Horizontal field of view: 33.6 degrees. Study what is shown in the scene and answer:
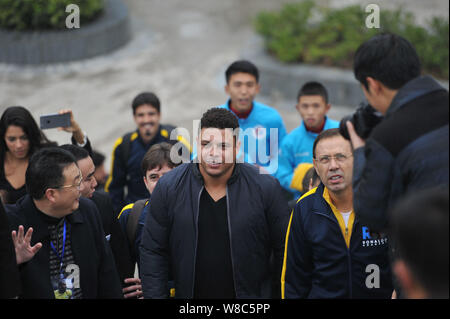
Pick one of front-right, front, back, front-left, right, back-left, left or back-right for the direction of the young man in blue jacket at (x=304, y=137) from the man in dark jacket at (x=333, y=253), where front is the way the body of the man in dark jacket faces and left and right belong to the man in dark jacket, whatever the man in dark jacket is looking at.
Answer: back

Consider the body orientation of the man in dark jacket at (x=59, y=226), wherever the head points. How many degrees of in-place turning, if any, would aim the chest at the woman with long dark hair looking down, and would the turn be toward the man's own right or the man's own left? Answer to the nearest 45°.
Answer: approximately 180°

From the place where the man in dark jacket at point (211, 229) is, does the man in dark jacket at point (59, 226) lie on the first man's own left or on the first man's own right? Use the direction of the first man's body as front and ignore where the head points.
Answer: on the first man's own right

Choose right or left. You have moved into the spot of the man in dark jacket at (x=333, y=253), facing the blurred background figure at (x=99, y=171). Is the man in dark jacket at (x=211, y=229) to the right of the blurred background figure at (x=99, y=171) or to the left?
left

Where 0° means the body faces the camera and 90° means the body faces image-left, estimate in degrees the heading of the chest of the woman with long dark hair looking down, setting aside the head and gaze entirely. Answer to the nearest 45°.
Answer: approximately 0°
